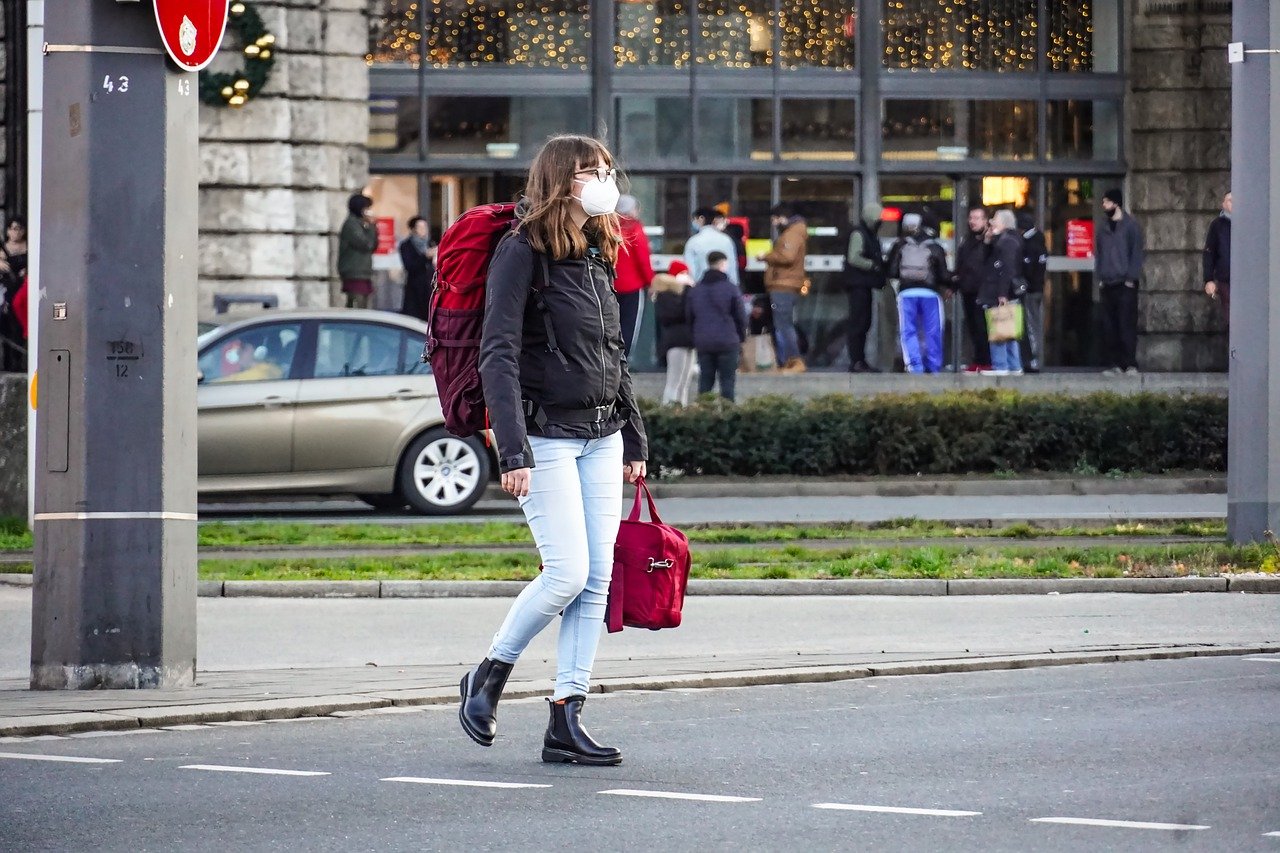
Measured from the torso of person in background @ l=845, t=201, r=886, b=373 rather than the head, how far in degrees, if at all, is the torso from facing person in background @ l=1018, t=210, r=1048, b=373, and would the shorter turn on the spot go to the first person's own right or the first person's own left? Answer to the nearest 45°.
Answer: approximately 45° to the first person's own left

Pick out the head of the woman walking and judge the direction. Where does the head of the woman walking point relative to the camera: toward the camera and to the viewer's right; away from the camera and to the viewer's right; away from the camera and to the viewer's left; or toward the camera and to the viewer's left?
toward the camera and to the viewer's right

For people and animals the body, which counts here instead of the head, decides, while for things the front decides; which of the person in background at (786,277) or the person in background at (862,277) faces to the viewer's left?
the person in background at (786,277)

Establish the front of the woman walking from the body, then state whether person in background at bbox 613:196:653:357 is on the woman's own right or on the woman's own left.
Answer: on the woman's own left

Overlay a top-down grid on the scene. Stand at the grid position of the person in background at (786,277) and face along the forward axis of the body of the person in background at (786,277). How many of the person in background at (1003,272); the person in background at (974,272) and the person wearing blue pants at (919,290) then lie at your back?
3

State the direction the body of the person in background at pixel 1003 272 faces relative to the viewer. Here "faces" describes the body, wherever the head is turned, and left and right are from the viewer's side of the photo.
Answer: facing to the left of the viewer

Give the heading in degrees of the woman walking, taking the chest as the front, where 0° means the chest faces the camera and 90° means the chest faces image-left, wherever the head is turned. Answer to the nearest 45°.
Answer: approximately 315°

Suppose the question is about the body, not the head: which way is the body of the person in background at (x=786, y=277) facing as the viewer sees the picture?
to the viewer's left

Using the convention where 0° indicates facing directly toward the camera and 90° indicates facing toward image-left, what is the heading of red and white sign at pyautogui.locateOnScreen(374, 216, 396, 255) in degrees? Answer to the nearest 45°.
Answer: approximately 0°

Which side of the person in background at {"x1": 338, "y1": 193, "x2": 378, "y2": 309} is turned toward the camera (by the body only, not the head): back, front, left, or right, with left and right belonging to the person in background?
right
